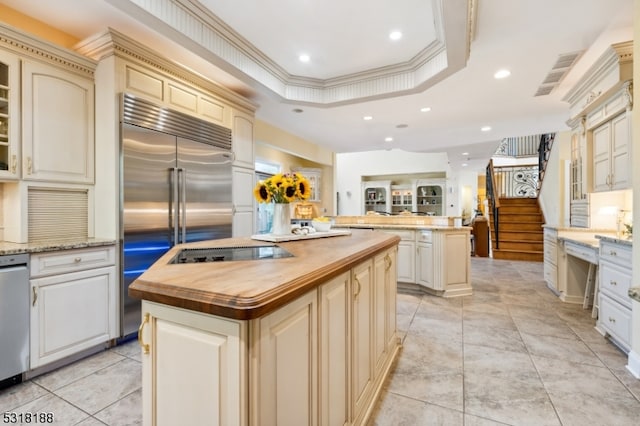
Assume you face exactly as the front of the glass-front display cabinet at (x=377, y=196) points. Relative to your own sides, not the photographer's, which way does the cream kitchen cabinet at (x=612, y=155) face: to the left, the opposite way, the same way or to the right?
to the right

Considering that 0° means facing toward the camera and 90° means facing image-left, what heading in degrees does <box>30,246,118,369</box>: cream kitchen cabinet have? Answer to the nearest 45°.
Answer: approximately 315°

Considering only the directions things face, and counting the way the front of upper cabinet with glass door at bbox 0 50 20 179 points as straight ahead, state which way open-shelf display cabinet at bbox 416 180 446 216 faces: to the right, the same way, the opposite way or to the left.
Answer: to the right

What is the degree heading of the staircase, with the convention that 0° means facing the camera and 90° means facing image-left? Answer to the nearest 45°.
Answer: approximately 0°

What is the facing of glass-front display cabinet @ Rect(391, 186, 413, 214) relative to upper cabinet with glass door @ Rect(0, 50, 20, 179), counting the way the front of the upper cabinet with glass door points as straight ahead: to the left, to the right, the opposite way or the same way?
to the right
